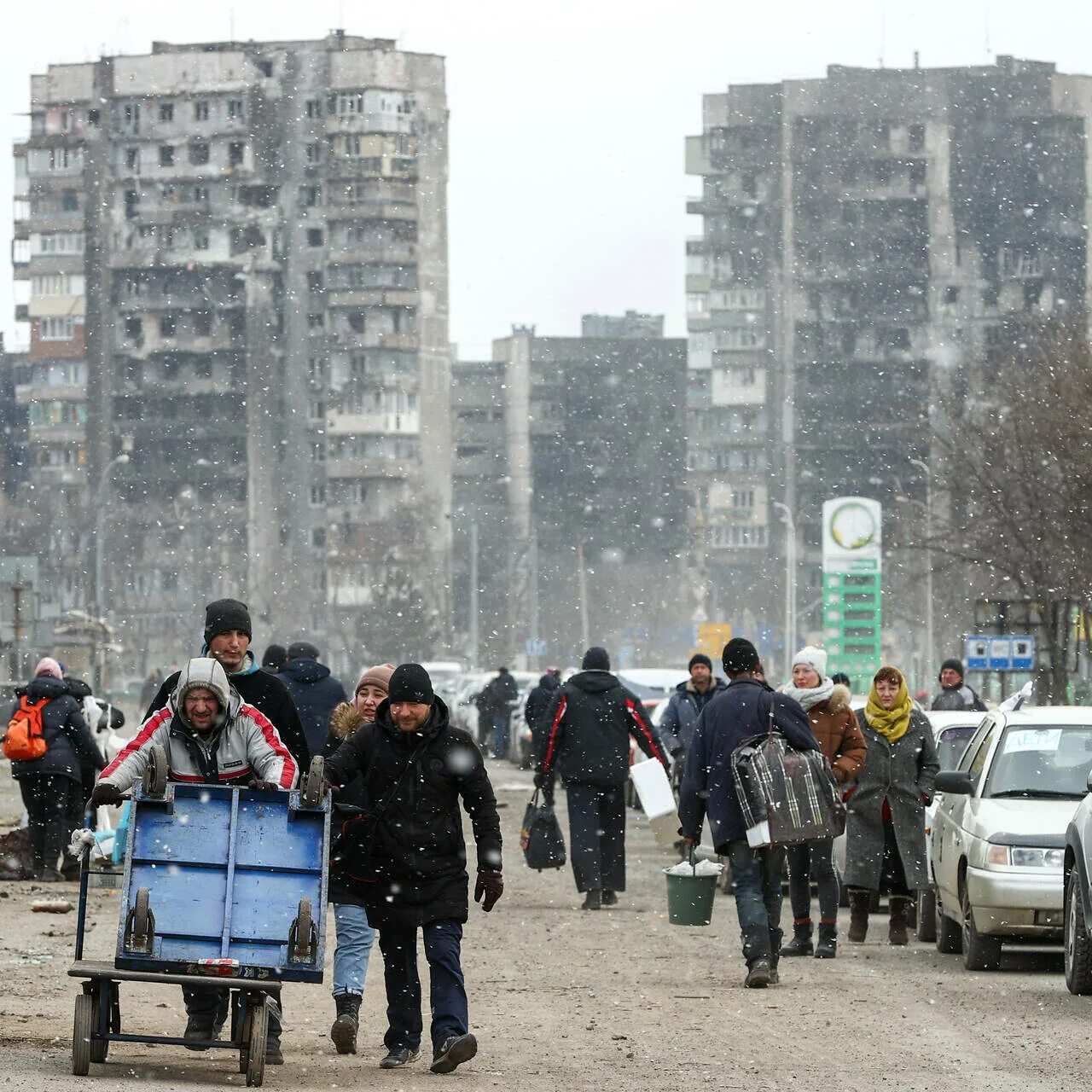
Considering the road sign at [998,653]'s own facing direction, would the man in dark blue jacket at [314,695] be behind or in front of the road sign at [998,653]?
in front

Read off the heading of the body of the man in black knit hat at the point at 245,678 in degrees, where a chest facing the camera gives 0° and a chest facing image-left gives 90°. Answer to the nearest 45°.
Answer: approximately 0°

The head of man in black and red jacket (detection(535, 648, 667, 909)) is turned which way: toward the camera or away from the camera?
away from the camera

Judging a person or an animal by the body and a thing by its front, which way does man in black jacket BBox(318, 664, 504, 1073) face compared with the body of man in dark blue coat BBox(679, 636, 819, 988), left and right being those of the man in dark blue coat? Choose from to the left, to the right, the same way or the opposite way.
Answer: the opposite way

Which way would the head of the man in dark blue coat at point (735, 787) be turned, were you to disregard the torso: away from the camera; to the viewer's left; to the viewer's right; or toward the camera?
away from the camera

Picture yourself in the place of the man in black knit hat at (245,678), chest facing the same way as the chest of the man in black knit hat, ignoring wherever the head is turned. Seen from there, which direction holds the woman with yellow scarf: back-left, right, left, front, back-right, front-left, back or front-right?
back-left

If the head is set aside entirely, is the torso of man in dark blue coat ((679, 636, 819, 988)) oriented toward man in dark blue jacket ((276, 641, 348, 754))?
no

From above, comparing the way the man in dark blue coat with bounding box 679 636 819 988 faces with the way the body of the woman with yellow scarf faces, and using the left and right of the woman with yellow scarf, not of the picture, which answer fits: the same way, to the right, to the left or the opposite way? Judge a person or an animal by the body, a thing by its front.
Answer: the opposite way

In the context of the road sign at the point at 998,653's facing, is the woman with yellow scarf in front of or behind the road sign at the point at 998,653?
in front

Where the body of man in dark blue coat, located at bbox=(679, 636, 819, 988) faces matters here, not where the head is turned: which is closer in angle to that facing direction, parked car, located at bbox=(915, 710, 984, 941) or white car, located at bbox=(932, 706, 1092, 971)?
the parked car

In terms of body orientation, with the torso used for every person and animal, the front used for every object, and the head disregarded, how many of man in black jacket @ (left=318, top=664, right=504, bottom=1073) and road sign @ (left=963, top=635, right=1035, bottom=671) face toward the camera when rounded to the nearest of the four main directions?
2

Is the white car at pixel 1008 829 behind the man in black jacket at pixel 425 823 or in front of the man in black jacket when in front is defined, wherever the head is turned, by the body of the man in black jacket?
behind

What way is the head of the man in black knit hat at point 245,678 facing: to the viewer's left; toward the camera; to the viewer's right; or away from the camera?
toward the camera

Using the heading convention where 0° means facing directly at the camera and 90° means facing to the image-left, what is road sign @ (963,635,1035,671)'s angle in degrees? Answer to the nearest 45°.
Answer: approximately 0°

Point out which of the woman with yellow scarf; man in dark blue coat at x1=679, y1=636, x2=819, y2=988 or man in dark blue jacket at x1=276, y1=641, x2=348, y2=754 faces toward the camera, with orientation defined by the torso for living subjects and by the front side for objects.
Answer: the woman with yellow scarf

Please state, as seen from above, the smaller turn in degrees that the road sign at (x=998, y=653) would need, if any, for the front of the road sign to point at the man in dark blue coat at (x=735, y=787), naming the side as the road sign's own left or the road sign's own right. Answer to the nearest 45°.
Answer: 0° — it already faces them

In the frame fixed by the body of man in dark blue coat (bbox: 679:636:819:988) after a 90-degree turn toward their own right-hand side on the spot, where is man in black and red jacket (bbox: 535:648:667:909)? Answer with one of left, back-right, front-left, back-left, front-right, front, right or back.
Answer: left

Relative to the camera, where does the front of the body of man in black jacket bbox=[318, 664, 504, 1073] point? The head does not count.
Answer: toward the camera

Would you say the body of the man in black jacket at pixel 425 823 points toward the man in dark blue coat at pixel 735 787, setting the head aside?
no

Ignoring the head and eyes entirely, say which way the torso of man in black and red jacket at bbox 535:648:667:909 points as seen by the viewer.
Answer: away from the camera

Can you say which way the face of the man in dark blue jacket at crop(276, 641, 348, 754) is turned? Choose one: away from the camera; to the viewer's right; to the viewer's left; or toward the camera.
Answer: away from the camera

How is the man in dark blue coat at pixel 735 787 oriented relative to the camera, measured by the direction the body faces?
away from the camera
